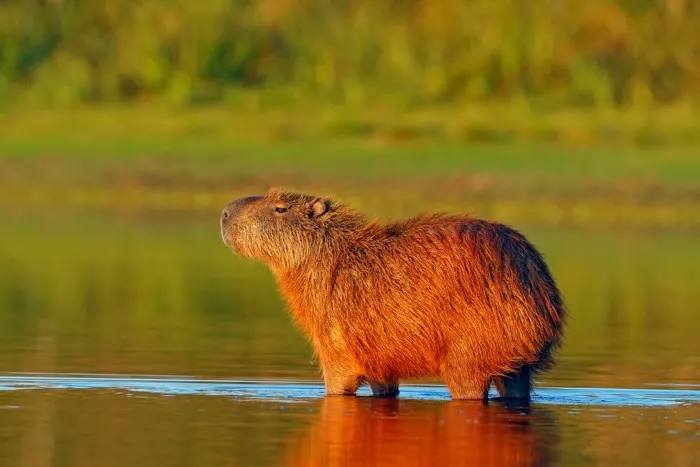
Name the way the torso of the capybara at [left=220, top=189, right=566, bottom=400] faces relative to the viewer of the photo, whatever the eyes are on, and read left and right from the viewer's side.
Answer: facing to the left of the viewer
